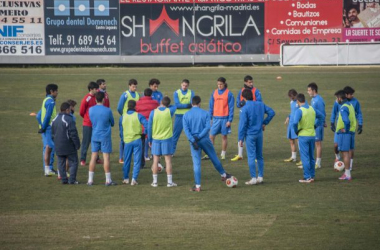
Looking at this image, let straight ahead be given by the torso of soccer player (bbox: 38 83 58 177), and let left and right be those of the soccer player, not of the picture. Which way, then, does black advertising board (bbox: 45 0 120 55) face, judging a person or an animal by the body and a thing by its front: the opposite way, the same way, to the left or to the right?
to the right

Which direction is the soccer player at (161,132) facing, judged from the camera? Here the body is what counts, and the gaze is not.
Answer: away from the camera

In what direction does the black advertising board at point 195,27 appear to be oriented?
toward the camera

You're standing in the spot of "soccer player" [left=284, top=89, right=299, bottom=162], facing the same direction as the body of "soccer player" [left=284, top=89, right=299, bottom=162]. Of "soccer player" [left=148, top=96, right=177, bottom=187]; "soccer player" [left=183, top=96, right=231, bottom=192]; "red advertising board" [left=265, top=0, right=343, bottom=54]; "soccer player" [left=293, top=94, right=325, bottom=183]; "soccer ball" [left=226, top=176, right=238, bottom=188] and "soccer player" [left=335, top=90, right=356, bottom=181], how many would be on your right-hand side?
1

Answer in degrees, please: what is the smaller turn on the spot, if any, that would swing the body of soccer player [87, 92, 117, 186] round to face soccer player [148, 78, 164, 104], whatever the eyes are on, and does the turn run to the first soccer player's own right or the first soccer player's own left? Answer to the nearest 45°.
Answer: approximately 45° to the first soccer player's own right

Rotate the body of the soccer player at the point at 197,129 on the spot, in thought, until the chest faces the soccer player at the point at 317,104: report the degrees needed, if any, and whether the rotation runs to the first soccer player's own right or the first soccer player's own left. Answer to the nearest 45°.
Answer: approximately 45° to the first soccer player's own right

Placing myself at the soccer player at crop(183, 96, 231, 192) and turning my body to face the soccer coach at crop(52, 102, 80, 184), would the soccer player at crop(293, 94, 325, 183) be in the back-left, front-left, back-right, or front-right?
back-right

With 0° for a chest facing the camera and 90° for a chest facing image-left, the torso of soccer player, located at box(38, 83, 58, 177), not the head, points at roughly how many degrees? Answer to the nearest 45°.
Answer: approximately 270°

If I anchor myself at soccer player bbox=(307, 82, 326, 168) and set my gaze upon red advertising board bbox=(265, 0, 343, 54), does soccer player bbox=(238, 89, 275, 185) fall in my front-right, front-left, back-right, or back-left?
back-left

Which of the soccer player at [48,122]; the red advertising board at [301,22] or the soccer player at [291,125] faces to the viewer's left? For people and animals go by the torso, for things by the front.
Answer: the soccer player at [291,125]

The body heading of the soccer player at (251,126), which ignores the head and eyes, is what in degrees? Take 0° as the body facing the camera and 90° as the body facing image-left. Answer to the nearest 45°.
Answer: approximately 135°

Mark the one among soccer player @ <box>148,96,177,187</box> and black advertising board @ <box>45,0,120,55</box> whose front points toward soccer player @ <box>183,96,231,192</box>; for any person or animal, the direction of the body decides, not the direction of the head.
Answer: the black advertising board

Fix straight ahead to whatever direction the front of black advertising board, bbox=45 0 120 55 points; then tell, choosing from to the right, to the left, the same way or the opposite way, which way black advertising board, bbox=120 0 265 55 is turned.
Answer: the same way

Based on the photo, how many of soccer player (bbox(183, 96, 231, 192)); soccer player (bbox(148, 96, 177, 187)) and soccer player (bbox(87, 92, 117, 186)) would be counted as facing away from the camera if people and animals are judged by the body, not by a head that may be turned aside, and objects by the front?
3

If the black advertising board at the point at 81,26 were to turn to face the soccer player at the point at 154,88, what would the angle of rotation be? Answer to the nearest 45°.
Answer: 0° — it already faces them

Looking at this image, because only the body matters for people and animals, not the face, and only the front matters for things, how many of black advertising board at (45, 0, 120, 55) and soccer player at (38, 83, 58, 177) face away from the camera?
0

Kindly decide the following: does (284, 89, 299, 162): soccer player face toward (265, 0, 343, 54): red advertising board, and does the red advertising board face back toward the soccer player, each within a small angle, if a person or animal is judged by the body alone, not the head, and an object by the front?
no

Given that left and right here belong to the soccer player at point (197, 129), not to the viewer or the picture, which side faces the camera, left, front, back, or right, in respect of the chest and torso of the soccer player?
back

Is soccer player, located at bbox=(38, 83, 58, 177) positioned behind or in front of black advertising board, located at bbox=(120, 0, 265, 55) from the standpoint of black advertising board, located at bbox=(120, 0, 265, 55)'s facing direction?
in front

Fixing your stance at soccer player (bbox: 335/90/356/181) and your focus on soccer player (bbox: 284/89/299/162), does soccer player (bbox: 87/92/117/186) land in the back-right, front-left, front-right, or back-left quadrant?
front-left

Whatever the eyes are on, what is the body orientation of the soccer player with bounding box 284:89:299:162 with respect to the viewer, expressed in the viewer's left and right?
facing to the left of the viewer

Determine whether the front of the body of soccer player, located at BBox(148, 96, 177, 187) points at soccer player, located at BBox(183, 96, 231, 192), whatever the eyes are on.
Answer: no
